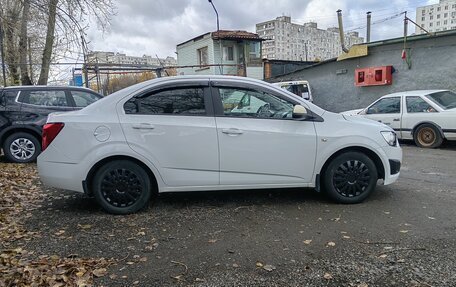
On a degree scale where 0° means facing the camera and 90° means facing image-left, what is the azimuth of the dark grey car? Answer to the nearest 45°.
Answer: approximately 270°

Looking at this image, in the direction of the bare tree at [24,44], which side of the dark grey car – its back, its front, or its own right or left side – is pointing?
left

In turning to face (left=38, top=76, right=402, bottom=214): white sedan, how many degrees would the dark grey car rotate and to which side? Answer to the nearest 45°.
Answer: approximately 45° to its right

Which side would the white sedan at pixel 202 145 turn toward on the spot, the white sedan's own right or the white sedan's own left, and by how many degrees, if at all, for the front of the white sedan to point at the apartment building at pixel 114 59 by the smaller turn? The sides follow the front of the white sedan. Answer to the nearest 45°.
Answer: approximately 90° to the white sedan's own left

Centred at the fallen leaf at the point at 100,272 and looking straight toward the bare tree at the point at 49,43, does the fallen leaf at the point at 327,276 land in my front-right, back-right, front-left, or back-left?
back-right

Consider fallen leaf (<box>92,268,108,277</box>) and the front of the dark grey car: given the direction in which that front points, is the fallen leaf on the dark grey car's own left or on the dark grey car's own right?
on the dark grey car's own right

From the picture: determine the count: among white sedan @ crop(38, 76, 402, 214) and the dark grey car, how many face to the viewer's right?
2

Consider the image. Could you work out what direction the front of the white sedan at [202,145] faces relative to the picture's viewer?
facing to the right of the viewer

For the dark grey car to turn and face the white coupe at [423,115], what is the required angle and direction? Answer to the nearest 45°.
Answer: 0° — it already faces it
